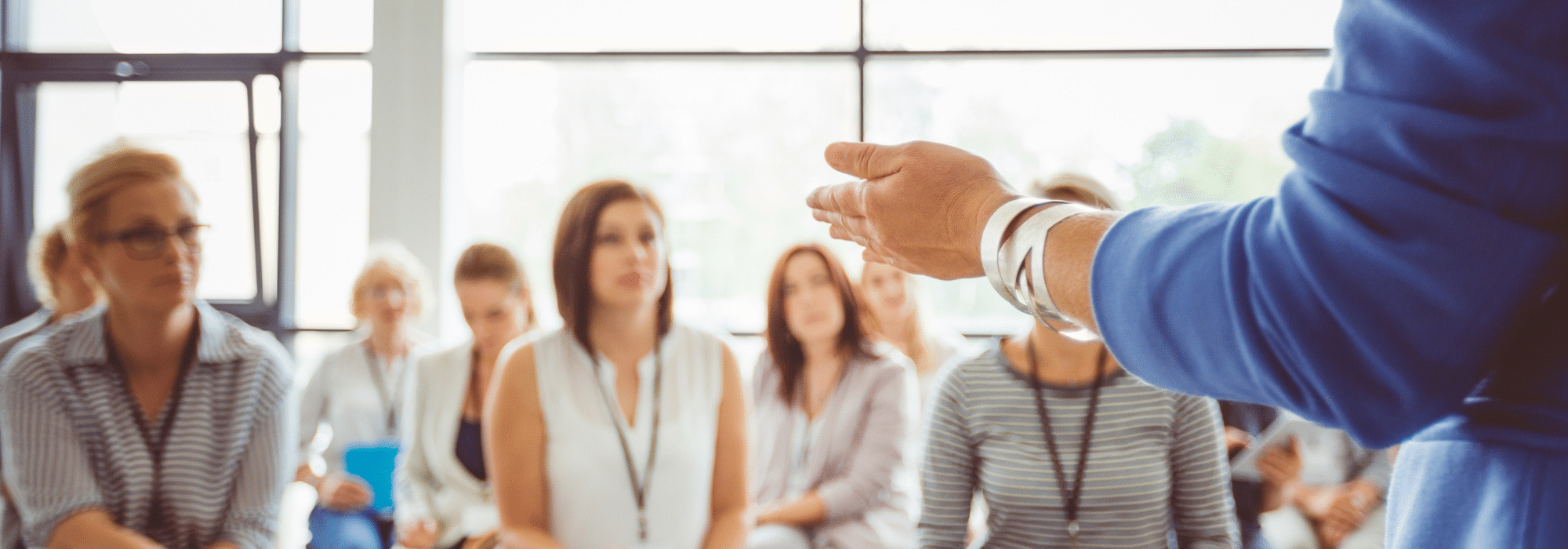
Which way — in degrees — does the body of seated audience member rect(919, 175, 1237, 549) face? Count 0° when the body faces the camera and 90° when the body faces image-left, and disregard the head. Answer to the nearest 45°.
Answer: approximately 0°

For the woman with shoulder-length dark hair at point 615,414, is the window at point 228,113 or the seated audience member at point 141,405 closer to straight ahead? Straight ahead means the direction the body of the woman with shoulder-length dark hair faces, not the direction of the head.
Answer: the seated audience member

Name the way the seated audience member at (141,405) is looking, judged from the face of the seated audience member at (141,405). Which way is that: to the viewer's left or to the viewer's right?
to the viewer's right

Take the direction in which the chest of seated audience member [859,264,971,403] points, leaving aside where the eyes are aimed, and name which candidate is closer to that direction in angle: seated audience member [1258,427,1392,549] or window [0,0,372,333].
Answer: the seated audience member

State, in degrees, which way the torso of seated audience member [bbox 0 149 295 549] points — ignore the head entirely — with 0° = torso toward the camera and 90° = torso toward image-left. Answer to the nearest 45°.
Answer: approximately 0°
